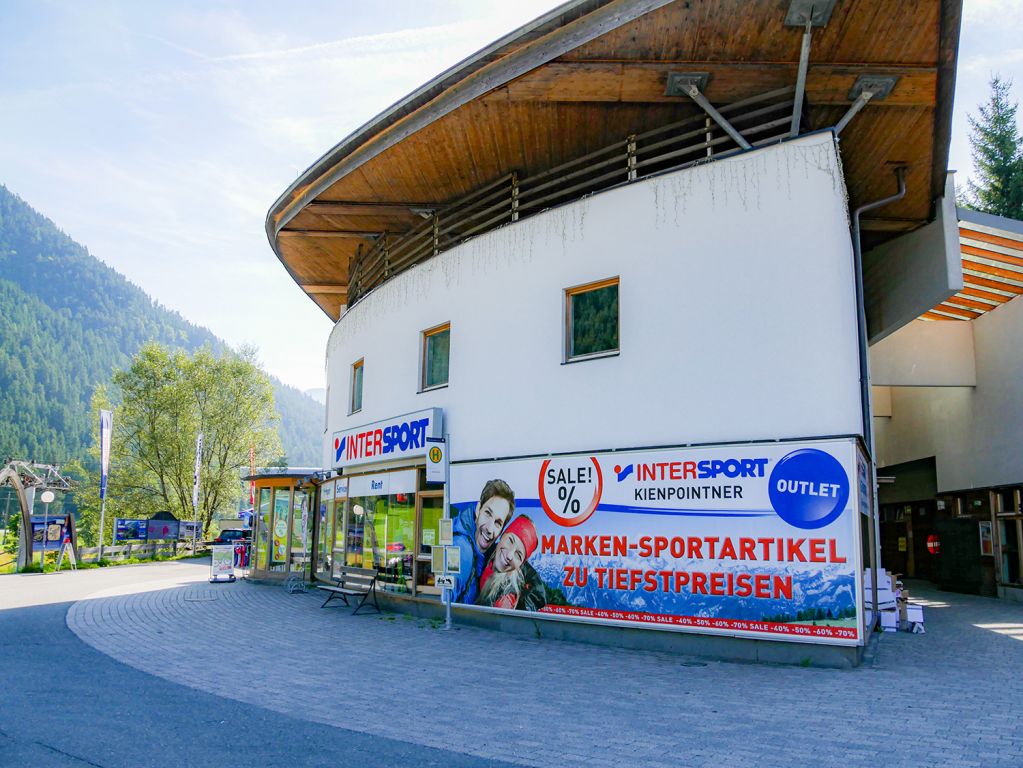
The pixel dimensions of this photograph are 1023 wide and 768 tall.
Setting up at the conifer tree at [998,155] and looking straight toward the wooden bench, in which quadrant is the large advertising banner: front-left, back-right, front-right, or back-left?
front-left

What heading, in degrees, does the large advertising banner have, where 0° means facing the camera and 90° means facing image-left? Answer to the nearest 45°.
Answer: approximately 45°

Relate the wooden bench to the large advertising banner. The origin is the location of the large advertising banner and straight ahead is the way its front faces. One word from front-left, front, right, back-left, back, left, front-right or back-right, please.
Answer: right

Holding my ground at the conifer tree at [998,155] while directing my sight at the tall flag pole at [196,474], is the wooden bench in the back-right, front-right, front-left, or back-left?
front-left

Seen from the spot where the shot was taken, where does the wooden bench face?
facing the viewer and to the left of the viewer

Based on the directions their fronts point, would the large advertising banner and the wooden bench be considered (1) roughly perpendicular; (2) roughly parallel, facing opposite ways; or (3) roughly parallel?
roughly parallel

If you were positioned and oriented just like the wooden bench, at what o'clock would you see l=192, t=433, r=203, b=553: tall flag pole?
The tall flag pole is roughly at 4 o'clock from the wooden bench.

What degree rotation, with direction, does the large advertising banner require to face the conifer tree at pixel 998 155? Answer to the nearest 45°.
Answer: approximately 180°

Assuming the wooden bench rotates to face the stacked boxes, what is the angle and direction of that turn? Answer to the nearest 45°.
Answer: approximately 90° to its left

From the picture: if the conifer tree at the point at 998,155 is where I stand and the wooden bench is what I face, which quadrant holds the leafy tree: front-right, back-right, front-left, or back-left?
front-right

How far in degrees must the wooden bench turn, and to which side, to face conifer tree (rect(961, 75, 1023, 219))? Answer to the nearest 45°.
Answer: approximately 180°

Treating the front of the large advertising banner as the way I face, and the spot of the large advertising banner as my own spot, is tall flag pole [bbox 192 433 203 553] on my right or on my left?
on my right

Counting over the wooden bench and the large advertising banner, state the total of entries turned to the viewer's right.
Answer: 0
